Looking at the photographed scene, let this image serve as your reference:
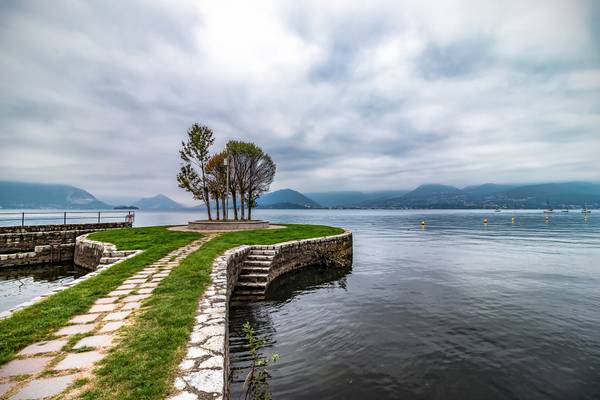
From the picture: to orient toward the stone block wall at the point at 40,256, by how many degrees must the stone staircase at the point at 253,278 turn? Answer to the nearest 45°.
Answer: approximately 135° to its right

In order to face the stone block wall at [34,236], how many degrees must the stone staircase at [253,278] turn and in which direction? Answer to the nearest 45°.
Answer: approximately 135° to its right

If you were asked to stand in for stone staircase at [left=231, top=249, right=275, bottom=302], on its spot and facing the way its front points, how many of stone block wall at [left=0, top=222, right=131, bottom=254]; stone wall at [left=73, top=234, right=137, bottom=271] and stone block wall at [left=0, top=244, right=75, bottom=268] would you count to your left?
0

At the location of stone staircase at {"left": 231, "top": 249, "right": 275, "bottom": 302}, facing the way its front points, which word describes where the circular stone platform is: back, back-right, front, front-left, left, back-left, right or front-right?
back

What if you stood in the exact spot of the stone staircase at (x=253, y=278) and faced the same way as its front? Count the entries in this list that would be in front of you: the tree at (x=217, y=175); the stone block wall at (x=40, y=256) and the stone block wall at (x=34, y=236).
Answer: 0

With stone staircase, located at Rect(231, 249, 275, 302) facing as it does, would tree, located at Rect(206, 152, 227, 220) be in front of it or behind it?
behind

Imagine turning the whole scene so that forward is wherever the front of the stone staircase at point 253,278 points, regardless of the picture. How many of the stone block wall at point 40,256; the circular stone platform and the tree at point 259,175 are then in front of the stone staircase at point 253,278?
0

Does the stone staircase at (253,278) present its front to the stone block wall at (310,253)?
no

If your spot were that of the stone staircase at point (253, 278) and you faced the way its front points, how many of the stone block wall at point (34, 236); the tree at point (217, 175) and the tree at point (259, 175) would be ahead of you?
0

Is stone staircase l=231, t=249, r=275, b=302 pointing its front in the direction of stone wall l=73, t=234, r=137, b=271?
no

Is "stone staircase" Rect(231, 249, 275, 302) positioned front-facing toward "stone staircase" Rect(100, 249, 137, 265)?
no
